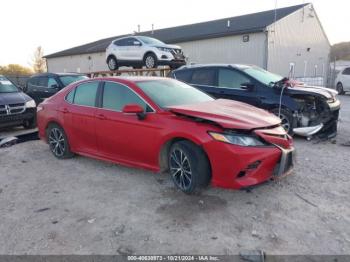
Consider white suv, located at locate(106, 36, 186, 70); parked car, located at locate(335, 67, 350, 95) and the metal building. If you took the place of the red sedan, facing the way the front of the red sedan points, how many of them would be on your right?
0

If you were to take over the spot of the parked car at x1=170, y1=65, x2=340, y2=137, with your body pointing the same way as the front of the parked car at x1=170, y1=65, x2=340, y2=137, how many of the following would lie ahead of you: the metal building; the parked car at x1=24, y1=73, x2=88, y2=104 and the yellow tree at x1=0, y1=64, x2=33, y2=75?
0

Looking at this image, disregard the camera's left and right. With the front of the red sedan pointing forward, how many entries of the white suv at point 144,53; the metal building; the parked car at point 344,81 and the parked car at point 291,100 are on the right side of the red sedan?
0

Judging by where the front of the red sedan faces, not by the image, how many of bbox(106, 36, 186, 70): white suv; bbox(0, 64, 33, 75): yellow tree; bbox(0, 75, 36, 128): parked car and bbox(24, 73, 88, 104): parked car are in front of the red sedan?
0

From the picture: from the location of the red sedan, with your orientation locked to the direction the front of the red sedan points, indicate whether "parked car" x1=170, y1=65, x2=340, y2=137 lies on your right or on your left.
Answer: on your left

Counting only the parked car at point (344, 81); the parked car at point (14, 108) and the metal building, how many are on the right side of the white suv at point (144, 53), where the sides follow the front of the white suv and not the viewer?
1

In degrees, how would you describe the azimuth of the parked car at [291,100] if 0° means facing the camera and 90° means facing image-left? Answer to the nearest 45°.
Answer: approximately 315°

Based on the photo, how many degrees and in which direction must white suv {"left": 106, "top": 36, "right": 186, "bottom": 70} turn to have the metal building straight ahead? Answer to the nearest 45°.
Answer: approximately 90° to its left

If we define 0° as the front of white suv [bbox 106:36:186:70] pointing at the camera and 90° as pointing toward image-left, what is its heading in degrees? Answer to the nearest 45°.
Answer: approximately 315°

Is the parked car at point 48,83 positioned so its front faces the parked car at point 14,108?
no

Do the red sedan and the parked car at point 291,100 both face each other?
no

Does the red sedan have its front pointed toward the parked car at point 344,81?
no

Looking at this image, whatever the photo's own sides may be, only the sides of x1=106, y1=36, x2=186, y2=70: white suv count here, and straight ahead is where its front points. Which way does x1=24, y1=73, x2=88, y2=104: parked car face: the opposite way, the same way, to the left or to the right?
the same way

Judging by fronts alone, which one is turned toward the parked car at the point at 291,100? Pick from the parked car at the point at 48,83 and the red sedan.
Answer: the parked car at the point at 48,83

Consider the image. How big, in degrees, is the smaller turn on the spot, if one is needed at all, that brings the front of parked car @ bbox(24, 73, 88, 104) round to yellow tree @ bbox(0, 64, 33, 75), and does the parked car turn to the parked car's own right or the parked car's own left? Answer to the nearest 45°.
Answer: approximately 135° to the parked car's own left

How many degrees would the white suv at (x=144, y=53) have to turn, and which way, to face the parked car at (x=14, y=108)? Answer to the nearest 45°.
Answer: approximately 90° to its right

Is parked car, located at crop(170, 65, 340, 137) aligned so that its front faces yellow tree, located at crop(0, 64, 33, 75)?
no

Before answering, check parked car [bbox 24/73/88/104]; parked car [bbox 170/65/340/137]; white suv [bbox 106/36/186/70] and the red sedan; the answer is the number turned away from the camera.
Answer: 0

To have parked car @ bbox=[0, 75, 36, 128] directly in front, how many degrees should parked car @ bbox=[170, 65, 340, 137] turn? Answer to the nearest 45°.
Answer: approximately 135° to its right

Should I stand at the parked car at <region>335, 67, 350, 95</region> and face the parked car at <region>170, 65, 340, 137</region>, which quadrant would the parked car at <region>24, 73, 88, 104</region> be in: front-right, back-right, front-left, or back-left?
front-right

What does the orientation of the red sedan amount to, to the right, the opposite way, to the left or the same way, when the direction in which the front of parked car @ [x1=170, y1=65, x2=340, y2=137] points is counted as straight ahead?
the same way

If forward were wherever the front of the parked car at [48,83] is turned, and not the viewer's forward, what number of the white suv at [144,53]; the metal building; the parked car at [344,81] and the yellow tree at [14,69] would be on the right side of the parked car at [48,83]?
0
